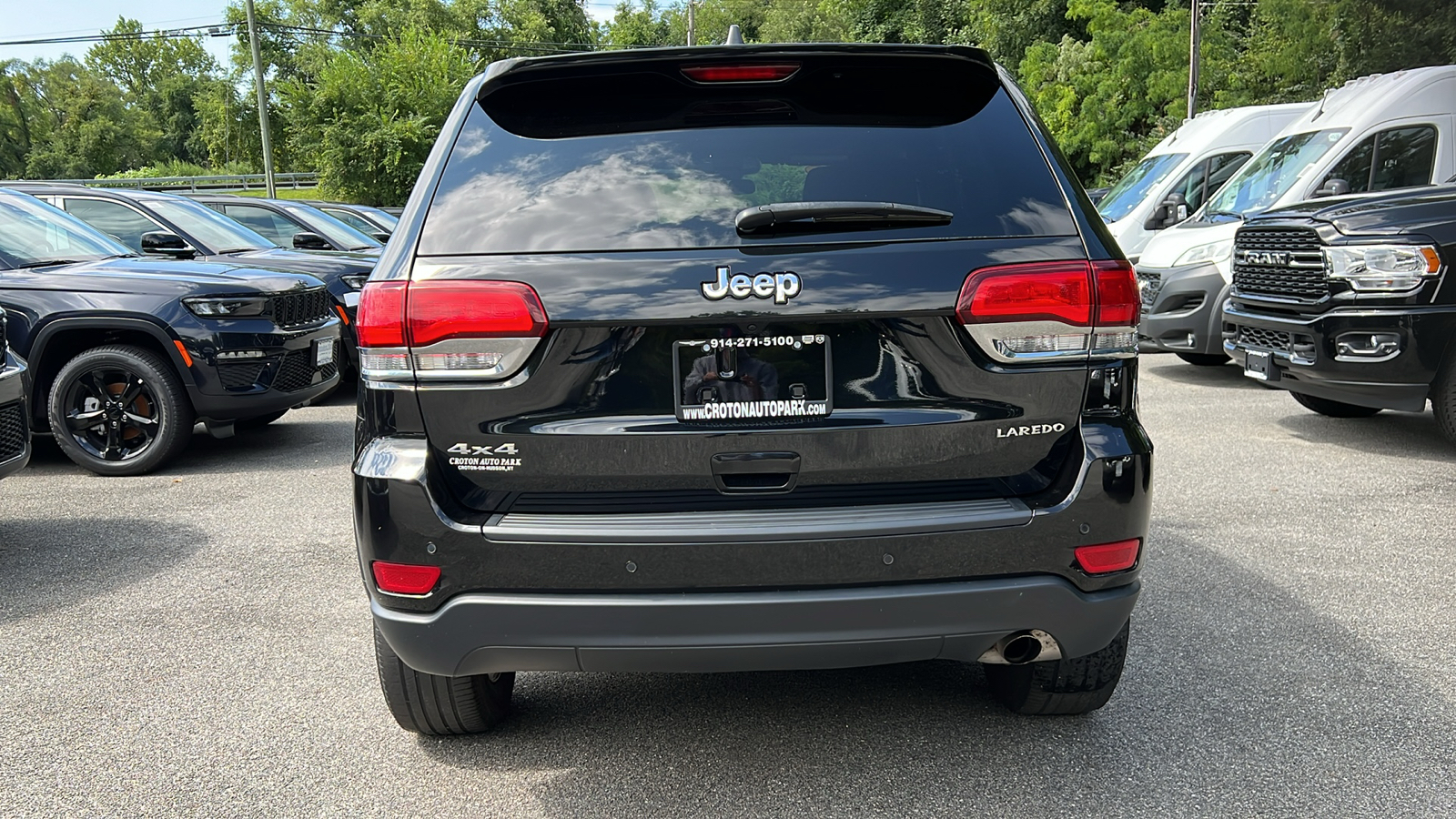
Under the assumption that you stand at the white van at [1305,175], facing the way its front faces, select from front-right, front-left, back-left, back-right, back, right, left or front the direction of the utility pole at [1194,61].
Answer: back-right

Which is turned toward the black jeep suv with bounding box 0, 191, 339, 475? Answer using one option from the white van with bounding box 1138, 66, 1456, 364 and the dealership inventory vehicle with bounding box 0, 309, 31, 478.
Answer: the white van

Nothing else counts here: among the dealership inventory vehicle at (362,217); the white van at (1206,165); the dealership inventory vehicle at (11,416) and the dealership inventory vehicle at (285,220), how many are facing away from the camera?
0

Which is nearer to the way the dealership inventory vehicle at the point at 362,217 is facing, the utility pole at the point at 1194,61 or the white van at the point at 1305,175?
the white van

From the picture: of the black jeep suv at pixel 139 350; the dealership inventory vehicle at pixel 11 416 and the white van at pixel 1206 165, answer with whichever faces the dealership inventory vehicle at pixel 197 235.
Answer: the white van

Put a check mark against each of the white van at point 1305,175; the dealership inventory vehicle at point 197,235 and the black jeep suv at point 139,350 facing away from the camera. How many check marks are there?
0

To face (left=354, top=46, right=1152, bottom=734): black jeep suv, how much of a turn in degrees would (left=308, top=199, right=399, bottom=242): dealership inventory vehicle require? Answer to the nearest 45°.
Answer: approximately 45° to its right

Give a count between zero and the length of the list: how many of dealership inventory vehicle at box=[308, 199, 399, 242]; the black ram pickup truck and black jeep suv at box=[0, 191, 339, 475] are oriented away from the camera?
0

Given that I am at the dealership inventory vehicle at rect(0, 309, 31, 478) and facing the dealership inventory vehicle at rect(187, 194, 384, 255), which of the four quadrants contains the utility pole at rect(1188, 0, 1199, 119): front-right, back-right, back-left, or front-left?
front-right

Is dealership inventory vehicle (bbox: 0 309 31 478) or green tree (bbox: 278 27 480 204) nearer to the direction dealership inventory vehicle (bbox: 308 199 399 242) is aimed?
the dealership inventory vehicle

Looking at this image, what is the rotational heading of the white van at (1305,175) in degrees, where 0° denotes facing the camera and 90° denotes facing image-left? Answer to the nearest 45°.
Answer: approximately 45°

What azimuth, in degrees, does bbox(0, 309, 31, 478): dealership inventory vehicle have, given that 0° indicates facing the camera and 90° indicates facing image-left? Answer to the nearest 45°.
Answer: approximately 315°

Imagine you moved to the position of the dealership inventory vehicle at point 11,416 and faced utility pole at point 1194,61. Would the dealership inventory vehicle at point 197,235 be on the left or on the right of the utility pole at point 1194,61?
left

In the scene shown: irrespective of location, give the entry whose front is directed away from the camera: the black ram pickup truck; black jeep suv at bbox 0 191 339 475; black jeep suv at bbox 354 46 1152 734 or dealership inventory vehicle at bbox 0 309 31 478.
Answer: black jeep suv at bbox 354 46 1152 734

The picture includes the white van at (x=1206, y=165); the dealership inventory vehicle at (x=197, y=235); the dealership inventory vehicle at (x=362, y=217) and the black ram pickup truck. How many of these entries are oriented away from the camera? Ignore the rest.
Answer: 0

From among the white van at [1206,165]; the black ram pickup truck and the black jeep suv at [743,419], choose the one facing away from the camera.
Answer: the black jeep suv

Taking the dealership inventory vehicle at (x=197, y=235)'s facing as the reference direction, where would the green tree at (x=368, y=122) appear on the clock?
The green tree is roughly at 8 o'clock from the dealership inventory vehicle.

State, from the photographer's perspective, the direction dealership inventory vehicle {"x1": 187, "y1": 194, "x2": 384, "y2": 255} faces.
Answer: facing the viewer and to the right of the viewer

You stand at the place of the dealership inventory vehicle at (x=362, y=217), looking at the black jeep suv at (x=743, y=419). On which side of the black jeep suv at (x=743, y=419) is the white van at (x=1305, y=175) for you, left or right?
left
